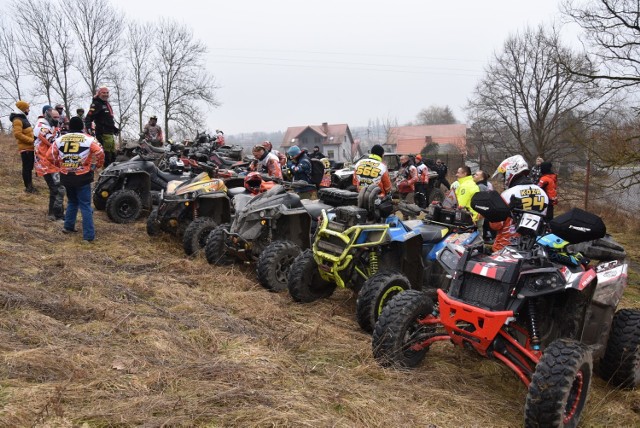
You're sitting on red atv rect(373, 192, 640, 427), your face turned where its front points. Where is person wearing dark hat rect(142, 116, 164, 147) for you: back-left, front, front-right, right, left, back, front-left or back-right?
right

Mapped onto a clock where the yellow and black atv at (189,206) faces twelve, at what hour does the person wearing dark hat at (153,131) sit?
The person wearing dark hat is roughly at 4 o'clock from the yellow and black atv.

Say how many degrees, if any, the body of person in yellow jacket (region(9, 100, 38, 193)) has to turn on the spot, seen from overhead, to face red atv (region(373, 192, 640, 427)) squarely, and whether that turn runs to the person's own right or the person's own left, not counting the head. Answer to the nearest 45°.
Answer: approximately 90° to the person's own right

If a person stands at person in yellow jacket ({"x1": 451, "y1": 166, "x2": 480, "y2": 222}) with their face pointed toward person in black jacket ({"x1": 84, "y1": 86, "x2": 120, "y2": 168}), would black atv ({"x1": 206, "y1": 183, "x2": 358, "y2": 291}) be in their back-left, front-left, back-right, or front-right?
front-left

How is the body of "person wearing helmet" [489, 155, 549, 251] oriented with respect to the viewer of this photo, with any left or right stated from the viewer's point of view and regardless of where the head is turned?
facing away from the viewer and to the left of the viewer

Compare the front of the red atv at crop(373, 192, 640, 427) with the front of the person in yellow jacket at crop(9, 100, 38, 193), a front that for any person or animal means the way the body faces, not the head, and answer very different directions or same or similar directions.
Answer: very different directions

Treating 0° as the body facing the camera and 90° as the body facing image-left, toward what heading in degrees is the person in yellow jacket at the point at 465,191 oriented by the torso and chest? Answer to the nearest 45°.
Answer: approximately 45°

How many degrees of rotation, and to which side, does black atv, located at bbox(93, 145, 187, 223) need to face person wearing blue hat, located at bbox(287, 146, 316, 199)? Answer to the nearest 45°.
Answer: approximately 135° to its left

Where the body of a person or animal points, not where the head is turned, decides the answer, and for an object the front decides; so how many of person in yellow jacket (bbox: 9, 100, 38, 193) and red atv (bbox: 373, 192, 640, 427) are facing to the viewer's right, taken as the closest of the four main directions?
1

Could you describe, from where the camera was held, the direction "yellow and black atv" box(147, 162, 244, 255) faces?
facing the viewer and to the left of the viewer

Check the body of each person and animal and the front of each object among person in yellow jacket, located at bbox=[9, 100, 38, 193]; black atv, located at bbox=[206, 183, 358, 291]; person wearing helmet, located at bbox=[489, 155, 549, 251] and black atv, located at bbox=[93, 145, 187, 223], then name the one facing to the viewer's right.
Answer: the person in yellow jacket

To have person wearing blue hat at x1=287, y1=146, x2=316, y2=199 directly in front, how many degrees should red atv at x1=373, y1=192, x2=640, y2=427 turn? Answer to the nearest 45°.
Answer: approximately 90° to its right
